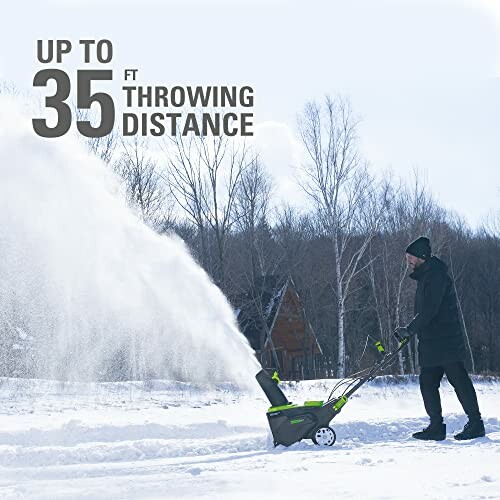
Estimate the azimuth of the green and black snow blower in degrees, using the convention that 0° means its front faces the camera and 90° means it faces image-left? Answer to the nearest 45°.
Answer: approximately 90°

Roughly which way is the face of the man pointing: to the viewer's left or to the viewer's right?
to the viewer's left

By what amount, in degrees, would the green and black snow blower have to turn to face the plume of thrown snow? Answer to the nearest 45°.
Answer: approximately 45° to its right

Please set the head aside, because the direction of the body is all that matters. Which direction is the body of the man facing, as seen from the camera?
to the viewer's left
